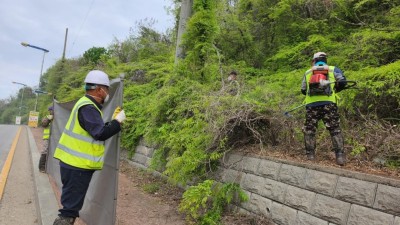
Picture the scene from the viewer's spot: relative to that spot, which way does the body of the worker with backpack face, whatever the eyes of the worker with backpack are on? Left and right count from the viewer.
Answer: facing away from the viewer

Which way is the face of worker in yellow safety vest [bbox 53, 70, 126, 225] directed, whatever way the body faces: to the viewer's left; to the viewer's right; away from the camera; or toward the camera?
to the viewer's right

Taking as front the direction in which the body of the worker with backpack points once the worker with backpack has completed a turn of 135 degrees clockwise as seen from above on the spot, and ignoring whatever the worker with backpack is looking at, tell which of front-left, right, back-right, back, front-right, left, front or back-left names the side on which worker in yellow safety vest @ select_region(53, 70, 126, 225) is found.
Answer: right
